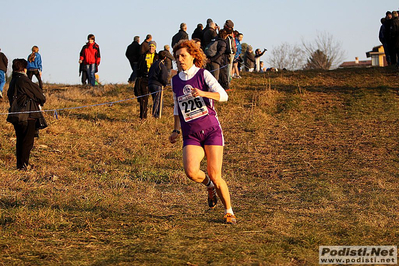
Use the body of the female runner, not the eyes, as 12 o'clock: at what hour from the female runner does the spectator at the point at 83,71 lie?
The spectator is roughly at 4 o'clock from the female runner.

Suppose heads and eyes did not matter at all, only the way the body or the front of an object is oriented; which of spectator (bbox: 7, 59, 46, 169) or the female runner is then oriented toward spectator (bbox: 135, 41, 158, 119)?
spectator (bbox: 7, 59, 46, 169)

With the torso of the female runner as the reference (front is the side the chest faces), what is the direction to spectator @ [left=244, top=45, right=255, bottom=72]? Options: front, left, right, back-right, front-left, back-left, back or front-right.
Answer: back-right

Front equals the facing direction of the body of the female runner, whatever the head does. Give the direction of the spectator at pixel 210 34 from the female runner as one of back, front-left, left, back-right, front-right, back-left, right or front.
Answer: back-right

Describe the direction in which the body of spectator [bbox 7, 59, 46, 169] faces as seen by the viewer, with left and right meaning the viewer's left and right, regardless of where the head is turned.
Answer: facing away from the viewer and to the right of the viewer

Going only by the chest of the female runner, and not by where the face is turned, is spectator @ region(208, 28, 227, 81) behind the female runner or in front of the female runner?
behind

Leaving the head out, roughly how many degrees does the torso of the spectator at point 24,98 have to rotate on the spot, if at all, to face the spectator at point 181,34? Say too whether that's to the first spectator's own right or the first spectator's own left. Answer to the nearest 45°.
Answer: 0° — they already face them

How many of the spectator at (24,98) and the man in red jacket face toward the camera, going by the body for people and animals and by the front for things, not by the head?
1
